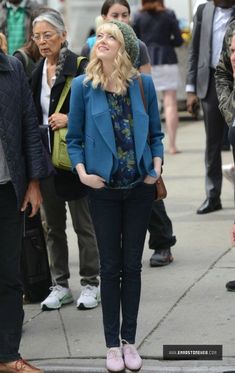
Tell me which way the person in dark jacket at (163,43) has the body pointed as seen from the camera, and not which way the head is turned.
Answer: away from the camera

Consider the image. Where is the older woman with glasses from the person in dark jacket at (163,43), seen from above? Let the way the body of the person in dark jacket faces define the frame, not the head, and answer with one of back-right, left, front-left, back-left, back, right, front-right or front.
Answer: back

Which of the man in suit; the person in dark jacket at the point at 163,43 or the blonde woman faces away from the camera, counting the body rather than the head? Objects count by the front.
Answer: the person in dark jacket

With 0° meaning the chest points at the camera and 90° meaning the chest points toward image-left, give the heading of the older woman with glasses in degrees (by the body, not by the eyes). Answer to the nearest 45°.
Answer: approximately 45°

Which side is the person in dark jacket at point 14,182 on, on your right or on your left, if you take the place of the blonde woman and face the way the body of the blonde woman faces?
on your right

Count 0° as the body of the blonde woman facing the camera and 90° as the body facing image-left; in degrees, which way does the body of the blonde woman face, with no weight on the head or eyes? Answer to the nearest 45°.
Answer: approximately 0°

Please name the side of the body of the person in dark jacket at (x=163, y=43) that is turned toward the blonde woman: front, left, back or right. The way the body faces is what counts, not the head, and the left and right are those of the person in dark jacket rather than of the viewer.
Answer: back
